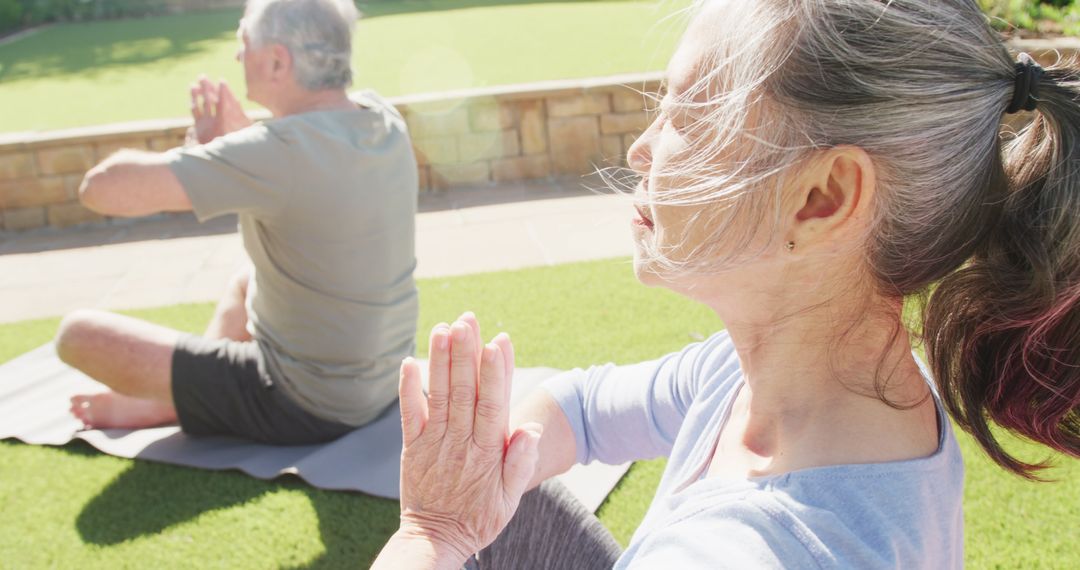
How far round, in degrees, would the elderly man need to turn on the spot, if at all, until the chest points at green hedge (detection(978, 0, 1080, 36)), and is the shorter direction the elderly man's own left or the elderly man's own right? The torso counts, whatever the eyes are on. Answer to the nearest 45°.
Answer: approximately 90° to the elderly man's own right

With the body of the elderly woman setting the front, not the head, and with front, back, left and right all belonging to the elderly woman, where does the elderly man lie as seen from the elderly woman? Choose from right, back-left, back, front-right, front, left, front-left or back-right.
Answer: front-right

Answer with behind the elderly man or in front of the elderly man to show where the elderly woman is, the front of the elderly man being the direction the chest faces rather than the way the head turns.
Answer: behind

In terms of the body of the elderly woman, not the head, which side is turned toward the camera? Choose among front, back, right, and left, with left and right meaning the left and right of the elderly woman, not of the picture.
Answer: left

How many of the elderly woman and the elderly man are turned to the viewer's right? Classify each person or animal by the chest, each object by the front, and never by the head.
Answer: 0

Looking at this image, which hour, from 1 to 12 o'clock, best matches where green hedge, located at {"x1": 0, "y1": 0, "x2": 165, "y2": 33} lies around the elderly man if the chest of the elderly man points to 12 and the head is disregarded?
The green hedge is roughly at 1 o'clock from the elderly man.

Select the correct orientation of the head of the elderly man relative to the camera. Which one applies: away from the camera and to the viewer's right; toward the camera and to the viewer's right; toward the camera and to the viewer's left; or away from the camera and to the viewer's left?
away from the camera and to the viewer's left

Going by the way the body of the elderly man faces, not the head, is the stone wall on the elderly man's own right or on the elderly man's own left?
on the elderly man's own right

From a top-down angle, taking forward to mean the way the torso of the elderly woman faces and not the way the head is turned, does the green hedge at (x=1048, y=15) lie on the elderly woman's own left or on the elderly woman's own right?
on the elderly woman's own right

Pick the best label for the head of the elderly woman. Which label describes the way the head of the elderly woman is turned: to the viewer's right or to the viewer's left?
to the viewer's left

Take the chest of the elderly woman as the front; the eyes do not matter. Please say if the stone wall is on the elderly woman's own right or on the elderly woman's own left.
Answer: on the elderly woman's own right
